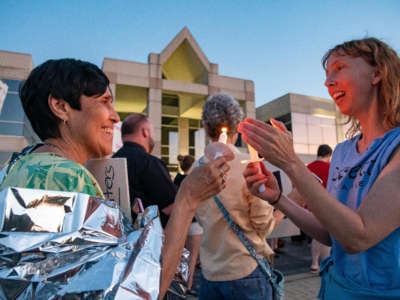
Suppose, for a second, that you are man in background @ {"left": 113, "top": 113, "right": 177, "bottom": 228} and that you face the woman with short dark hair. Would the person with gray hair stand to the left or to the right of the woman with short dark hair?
left

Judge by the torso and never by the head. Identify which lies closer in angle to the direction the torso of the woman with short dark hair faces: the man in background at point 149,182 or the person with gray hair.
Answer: the person with gray hair

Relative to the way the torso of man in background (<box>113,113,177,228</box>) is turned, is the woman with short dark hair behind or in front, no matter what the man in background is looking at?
behind

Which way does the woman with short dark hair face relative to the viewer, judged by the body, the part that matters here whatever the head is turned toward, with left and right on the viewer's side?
facing to the right of the viewer

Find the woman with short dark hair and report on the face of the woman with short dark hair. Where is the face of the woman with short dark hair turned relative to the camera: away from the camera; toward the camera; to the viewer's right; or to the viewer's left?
to the viewer's right

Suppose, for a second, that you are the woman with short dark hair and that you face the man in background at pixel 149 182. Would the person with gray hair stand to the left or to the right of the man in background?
right

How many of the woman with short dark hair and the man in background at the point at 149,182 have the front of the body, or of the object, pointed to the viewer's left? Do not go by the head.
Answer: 0

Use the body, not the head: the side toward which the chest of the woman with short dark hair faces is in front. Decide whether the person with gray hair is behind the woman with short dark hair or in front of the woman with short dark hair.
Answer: in front

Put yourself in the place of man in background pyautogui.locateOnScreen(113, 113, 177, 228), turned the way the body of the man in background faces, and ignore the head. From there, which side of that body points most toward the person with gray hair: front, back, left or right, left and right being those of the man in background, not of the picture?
right
